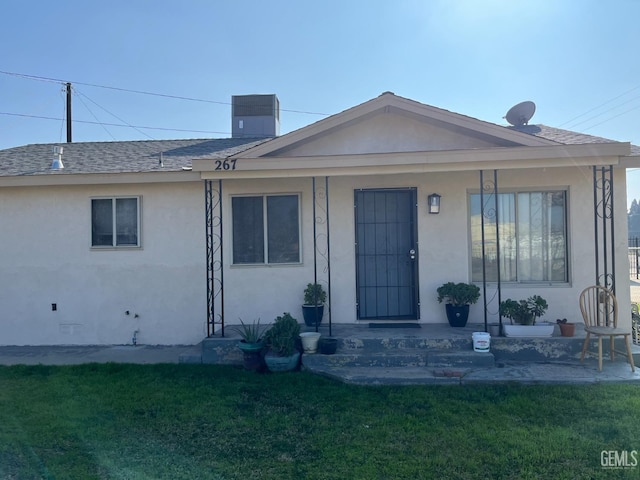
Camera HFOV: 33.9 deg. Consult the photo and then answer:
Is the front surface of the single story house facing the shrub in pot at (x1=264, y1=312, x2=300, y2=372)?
yes

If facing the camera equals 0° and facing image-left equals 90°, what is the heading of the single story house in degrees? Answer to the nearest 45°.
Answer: approximately 0°

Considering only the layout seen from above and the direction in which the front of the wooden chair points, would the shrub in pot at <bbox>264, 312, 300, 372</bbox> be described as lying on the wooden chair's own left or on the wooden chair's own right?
on the wooden chair's own right
